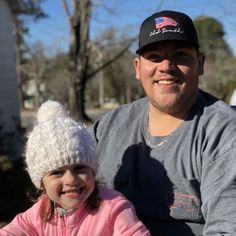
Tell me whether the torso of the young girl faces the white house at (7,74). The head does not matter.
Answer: no

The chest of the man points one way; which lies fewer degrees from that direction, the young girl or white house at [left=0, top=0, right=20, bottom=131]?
the young girl

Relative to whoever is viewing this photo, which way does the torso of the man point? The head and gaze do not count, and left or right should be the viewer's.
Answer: facing the viewer

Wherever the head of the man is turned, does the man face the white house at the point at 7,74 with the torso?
no

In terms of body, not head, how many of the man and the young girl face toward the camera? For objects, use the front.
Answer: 2

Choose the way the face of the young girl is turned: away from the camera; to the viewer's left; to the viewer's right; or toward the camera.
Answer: toward the camera

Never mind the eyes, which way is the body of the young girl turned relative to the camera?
toward the camera

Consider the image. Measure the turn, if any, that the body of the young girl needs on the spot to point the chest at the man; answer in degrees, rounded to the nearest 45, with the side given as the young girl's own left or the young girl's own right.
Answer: approximately 90° to the young girl's own left

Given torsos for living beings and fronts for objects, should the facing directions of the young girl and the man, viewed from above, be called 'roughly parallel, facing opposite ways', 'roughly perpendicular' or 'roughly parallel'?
roughly parallel

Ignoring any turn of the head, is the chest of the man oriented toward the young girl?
no

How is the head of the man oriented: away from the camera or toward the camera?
toward the camera
